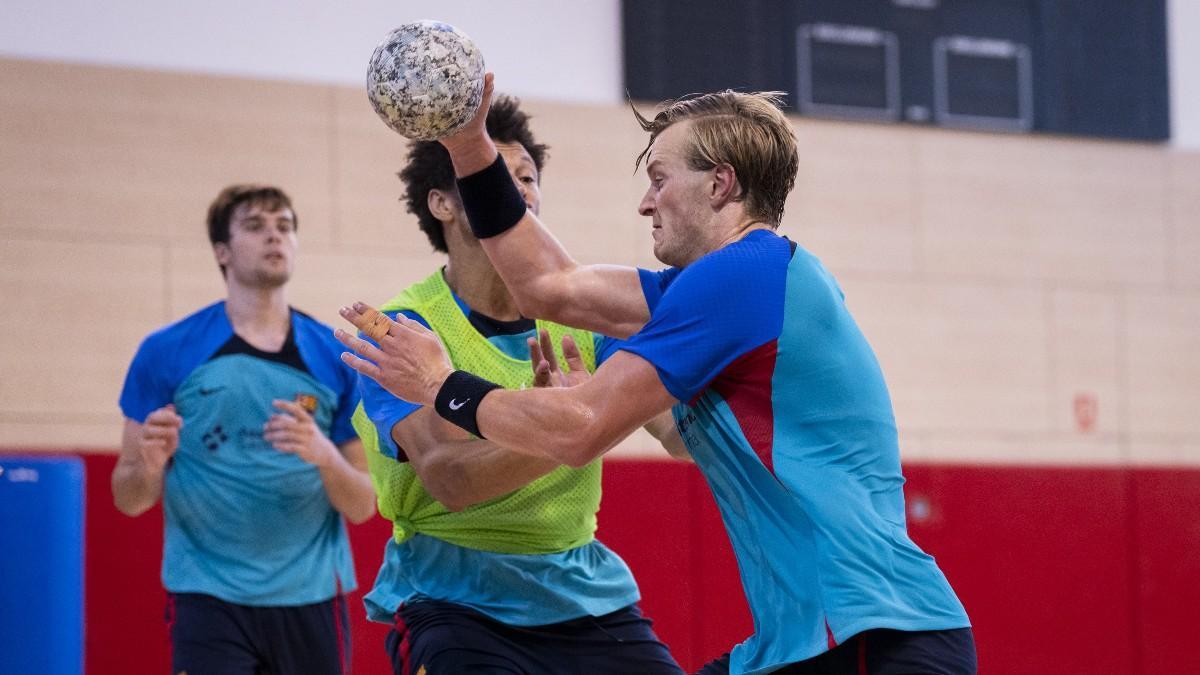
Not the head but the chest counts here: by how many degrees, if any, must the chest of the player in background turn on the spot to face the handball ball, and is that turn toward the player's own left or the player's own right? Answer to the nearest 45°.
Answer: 0° — they already face it

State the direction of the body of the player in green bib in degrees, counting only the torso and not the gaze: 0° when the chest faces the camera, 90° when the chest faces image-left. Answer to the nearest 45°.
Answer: approximately 315°

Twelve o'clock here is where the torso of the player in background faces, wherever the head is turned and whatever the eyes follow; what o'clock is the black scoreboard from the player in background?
The black scoreboard is roughly at 8 o'clock from the player in background.

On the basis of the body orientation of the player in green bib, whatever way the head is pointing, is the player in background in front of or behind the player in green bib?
behind

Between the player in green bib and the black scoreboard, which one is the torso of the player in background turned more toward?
the player in green bib

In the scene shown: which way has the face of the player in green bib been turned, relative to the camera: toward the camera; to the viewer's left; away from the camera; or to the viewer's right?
to the viewer's right
